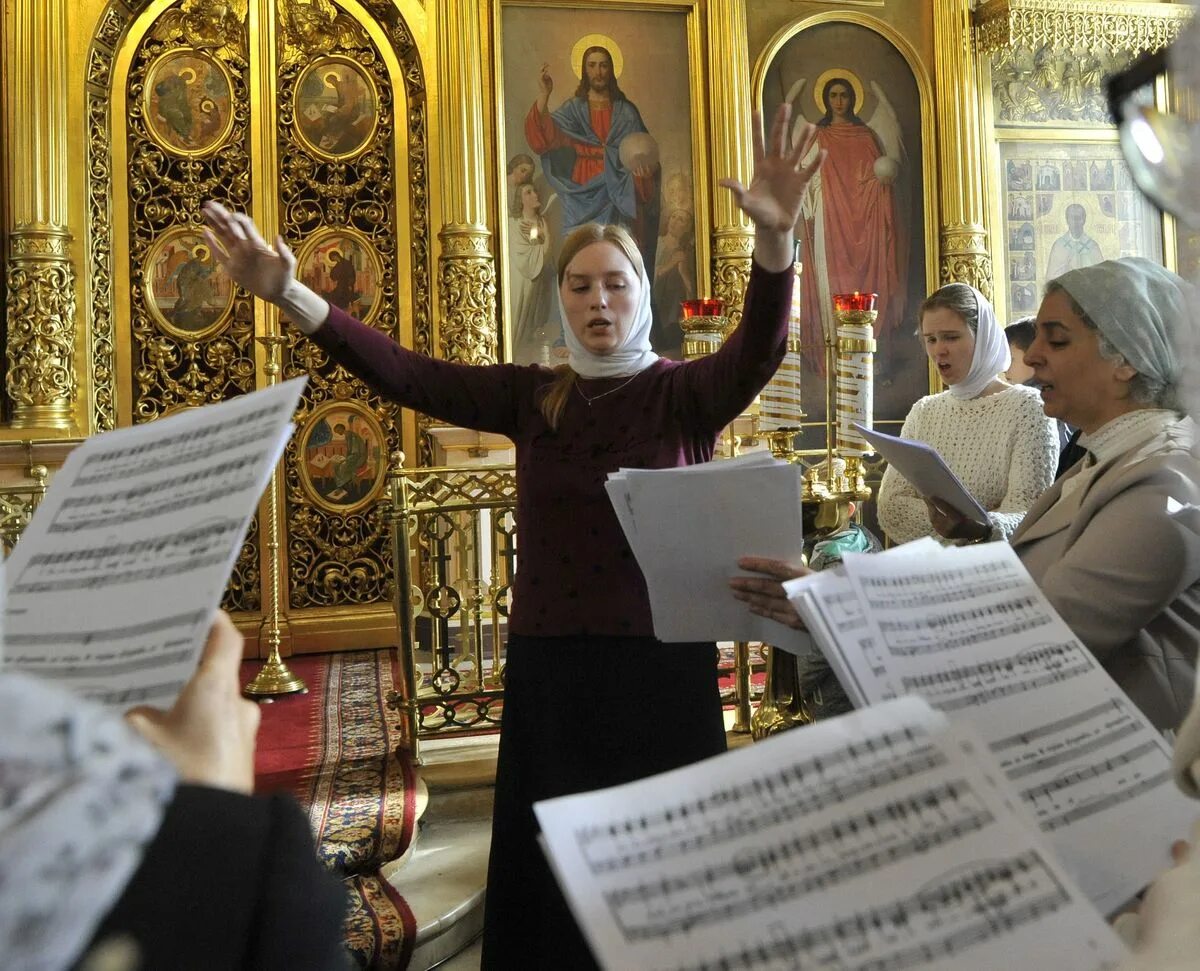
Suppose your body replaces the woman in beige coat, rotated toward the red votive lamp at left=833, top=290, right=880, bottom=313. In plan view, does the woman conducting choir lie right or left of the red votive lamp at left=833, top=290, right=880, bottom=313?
left

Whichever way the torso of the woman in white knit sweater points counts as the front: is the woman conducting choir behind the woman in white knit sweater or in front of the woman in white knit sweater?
in front

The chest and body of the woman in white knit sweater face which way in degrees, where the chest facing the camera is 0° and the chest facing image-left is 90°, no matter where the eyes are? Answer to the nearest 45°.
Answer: approximately 45°

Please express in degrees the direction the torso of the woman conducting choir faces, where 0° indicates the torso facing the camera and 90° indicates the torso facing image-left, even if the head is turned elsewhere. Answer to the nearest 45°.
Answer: approximately 0°

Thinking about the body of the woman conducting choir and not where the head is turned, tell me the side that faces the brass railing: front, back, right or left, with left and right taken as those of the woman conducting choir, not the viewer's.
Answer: back

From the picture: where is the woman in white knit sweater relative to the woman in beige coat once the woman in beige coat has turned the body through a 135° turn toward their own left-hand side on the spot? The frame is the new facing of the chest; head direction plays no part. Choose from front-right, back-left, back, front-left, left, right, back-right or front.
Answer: back-left

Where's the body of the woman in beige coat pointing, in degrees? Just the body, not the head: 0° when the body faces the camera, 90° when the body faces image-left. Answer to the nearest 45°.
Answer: approximately 90°

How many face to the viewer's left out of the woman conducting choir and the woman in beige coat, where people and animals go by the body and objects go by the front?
1

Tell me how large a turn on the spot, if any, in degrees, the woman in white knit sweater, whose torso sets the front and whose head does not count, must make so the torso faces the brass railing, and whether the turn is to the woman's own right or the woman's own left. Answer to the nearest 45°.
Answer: approximately 45° to the woman's own right

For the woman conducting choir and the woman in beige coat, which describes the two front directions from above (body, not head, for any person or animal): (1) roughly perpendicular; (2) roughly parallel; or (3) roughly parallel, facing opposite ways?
roughly perpendicular

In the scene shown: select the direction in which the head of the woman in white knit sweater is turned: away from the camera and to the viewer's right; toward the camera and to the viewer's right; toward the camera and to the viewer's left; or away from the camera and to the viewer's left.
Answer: toward the camera and to the viewer's left
